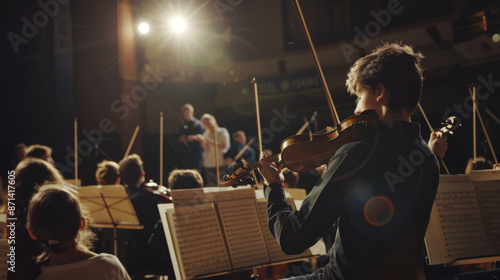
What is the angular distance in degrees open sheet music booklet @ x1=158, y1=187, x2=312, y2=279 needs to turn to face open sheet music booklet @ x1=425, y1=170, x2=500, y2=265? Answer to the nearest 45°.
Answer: approximately 45° to its left

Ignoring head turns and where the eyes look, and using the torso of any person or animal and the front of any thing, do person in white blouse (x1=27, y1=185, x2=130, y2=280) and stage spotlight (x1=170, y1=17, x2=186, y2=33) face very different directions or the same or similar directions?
very different directions

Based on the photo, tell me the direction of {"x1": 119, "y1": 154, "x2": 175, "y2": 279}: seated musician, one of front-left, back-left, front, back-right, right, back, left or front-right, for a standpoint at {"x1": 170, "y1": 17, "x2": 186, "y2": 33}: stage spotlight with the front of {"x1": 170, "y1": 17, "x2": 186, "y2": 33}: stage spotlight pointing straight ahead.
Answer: front

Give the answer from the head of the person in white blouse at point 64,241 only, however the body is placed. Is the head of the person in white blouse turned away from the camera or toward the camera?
away from the camera

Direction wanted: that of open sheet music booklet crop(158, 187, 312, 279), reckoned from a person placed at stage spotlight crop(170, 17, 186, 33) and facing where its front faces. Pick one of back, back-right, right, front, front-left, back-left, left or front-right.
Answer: front

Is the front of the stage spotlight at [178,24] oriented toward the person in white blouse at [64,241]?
yes

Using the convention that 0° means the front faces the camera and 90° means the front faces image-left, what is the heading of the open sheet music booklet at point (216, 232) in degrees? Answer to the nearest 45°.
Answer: approximately 315°

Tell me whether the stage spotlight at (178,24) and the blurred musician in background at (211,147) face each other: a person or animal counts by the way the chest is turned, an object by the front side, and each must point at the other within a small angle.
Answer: no

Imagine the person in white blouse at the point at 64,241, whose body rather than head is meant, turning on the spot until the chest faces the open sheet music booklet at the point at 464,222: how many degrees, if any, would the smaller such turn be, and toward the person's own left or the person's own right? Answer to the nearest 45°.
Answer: approximately 90° to the person's own right

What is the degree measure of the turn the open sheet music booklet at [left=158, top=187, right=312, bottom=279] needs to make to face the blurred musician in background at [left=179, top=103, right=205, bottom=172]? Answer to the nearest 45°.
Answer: approximately 135° to its left

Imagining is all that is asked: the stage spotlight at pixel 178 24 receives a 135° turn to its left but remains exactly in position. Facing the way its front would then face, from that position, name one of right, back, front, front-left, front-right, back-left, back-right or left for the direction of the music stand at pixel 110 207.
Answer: back-right

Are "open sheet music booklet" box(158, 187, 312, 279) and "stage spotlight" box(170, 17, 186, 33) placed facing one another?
no

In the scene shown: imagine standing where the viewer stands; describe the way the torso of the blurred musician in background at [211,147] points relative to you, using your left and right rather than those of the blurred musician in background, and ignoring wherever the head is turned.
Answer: facing the viewer and to the left of the viewer

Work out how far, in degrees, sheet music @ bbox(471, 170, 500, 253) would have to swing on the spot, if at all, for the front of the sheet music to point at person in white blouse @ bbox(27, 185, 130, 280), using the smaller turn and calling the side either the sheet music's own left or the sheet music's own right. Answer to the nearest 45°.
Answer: approximately 45° to the sheet music's own right

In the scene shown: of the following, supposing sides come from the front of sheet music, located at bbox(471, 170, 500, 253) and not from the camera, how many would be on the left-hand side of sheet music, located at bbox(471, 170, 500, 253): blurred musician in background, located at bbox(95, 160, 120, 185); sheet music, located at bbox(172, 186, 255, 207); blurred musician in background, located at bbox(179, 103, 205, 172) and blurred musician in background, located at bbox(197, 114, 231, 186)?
0

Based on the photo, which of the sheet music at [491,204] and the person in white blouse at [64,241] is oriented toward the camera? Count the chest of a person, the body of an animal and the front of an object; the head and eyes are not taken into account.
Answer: the sheet music

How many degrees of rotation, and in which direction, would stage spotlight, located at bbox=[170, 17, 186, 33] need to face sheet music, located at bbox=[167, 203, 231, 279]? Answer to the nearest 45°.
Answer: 0° — it already faces it

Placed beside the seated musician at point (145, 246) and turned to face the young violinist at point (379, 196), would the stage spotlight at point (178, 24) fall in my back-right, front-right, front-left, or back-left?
back-left

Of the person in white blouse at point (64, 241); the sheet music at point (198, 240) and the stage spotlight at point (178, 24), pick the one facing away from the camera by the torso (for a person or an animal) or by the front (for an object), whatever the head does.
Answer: the person in white blouse

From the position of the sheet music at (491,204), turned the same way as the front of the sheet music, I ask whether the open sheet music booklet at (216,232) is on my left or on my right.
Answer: on my right

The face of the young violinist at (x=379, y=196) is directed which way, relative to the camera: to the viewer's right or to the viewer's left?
to the viewer's left
